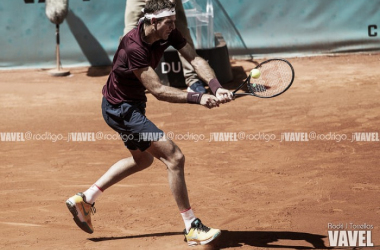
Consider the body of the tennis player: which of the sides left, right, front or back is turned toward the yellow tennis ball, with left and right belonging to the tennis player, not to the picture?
front

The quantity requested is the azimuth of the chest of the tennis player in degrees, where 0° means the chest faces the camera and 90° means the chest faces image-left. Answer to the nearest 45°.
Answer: approximately 270°
